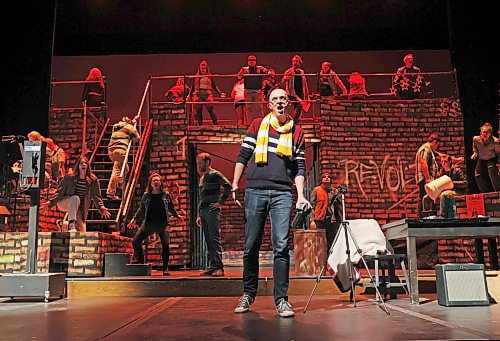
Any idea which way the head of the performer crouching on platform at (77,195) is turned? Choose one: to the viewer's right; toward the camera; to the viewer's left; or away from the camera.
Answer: toward the camera

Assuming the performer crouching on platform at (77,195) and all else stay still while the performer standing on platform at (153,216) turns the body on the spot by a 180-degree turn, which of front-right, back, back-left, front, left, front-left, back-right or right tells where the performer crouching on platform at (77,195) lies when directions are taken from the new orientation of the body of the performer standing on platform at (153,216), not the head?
left

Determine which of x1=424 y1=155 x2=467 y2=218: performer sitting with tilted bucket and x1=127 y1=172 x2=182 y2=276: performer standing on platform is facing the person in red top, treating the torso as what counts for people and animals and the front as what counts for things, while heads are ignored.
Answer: the performer sitting with tilted bucket

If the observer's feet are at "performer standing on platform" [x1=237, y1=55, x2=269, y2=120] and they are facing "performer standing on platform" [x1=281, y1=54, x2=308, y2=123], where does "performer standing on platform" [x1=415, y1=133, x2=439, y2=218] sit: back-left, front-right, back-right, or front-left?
front-right

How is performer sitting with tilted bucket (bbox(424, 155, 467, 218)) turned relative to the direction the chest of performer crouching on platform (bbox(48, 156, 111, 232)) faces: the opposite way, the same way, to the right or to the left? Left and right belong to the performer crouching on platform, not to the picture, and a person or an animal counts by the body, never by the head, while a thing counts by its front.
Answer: to the right

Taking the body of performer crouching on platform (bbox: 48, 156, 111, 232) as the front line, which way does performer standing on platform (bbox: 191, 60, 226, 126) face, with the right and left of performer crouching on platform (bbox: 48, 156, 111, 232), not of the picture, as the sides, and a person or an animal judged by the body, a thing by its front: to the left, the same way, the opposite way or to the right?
the same way

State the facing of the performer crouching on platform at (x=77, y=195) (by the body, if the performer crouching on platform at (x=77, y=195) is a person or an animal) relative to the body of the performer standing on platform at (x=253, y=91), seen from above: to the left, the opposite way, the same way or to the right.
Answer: the same way

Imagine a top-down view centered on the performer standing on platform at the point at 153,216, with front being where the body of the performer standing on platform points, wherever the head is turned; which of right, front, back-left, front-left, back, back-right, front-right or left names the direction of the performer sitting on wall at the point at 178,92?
back

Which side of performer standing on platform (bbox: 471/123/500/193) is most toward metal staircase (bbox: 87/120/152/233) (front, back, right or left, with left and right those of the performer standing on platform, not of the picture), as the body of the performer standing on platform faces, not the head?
right

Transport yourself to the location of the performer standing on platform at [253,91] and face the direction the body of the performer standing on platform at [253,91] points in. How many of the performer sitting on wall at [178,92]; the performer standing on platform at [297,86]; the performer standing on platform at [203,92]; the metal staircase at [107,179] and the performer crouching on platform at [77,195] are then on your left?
1

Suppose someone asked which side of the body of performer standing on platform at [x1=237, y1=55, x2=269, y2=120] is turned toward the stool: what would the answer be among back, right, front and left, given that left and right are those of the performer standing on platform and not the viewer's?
front

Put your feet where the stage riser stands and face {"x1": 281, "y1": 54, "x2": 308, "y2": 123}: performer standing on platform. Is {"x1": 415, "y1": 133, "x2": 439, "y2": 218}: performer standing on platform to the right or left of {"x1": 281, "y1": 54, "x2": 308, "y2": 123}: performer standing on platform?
right

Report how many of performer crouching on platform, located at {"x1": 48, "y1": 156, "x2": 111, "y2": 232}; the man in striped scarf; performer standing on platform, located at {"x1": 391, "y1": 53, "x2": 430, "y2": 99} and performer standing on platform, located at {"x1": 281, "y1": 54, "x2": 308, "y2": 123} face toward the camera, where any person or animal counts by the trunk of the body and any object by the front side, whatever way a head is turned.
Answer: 4

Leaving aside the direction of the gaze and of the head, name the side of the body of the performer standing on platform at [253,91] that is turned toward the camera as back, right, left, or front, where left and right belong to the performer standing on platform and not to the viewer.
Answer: front

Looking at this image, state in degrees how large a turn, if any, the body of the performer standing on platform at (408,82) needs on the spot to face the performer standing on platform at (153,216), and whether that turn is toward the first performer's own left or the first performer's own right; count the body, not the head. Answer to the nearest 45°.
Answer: approximately 45° to the first performer's own right

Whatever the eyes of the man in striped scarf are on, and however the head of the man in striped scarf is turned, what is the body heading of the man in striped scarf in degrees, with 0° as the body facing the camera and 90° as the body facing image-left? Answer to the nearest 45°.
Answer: approximately 0°

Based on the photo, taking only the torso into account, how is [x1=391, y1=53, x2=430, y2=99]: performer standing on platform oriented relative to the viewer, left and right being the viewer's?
facing the viewer

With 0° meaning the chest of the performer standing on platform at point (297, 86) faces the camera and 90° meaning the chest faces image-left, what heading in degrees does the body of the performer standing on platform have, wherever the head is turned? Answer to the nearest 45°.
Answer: approximately 0°

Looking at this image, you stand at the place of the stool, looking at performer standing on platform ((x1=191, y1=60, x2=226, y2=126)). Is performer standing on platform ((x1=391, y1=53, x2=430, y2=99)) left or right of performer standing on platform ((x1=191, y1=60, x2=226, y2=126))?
right

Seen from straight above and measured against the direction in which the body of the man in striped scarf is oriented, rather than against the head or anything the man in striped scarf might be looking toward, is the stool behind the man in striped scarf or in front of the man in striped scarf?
behind

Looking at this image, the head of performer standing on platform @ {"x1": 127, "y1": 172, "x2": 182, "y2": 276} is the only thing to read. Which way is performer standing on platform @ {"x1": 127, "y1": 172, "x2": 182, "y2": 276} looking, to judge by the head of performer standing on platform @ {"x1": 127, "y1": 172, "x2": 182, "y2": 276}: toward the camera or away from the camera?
toward the camera
